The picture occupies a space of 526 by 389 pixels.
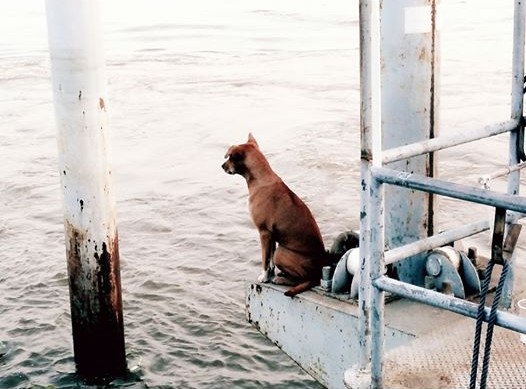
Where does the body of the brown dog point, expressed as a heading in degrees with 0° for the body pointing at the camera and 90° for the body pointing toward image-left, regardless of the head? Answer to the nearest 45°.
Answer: approximately 90°
